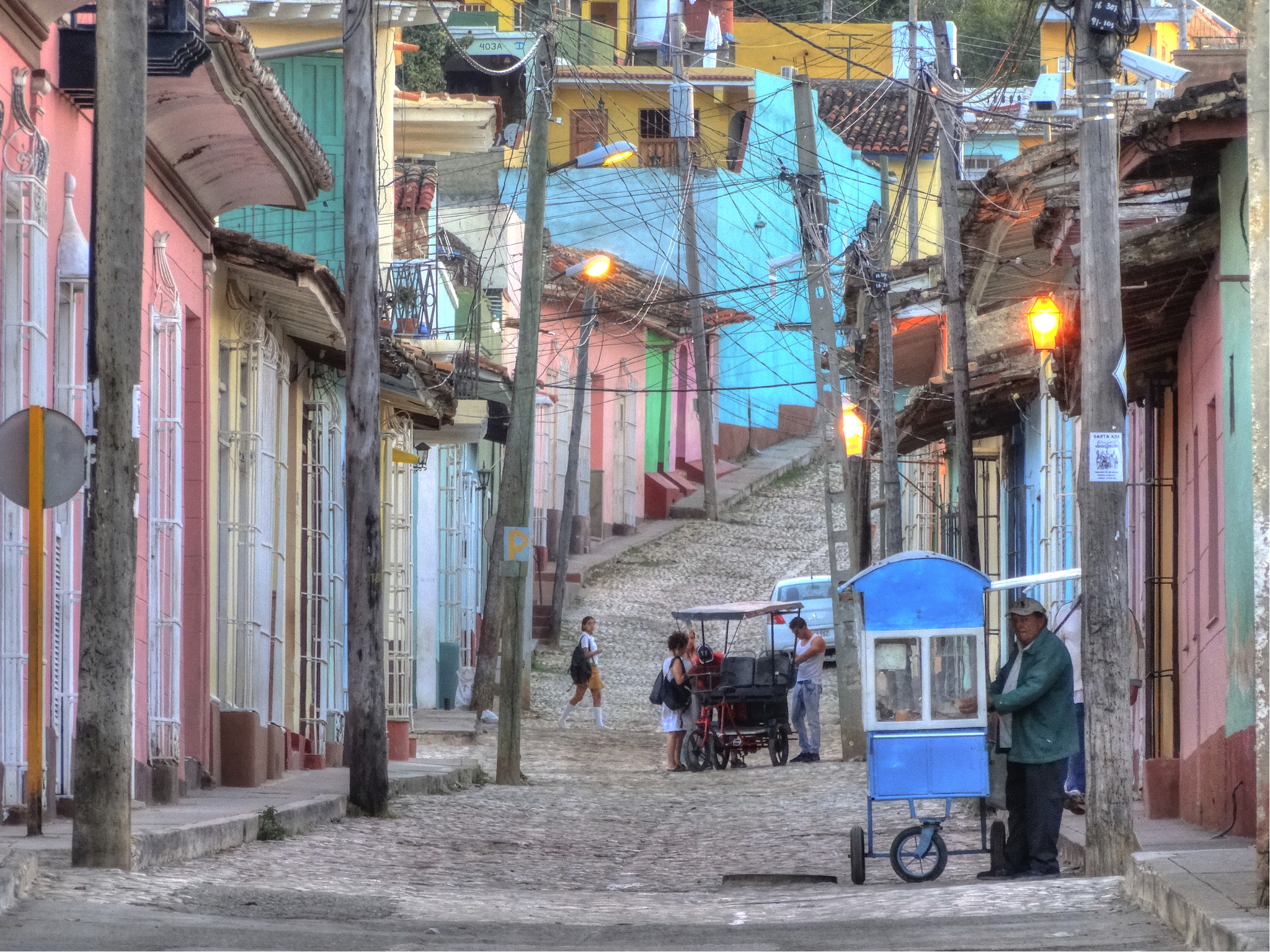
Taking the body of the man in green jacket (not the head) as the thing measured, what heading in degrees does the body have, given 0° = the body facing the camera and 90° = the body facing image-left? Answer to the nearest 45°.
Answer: approximately 45°

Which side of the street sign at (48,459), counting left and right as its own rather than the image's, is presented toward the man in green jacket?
right

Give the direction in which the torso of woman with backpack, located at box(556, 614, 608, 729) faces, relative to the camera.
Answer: to the viewer's right

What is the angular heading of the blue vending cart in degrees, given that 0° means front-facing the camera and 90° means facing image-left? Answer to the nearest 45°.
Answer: approximately 0°

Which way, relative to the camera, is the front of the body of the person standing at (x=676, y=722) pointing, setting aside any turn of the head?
to the viewer's right

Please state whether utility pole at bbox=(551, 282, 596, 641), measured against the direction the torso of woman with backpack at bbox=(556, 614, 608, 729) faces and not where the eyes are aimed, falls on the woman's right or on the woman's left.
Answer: on the woman's left

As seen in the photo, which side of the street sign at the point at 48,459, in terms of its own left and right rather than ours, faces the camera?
back

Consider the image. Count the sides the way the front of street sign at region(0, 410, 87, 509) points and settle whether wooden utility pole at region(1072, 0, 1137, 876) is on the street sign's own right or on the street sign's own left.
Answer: on the street sign's own right

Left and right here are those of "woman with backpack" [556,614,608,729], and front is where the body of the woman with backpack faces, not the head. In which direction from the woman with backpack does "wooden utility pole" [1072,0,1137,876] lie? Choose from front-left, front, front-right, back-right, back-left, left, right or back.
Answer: right
